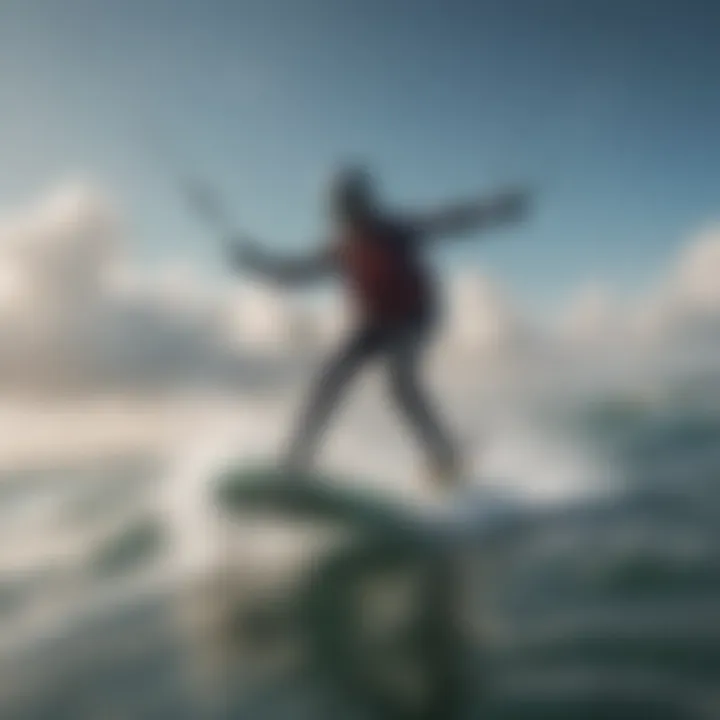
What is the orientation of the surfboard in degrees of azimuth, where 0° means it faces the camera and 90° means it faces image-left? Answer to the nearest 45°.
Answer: approximately 90°
